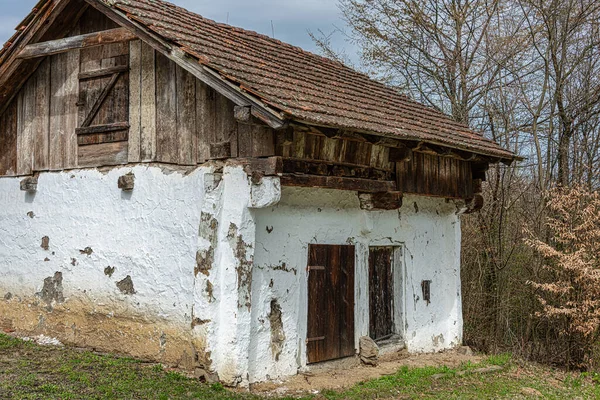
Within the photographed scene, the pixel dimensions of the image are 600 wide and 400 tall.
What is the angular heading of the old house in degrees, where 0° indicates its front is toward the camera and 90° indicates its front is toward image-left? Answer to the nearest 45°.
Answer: approximately 315°

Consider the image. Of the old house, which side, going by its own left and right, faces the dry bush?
left
